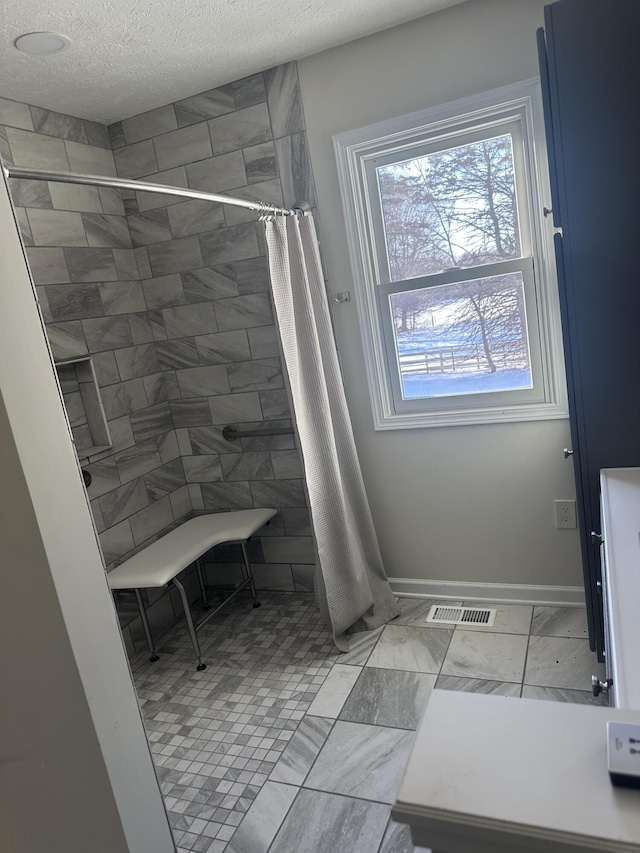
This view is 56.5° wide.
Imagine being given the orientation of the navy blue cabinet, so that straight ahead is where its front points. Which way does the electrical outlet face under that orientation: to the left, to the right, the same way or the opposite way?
to the left

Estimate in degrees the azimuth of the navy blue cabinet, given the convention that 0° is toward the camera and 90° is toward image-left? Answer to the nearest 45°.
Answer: approximately 90°

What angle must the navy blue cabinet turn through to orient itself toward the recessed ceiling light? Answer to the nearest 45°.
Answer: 0° — it already faces it

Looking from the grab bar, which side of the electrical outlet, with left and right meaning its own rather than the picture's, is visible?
right

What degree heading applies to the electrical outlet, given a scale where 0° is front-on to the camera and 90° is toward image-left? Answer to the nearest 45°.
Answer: approximately 0°

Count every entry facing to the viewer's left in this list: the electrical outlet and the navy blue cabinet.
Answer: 1

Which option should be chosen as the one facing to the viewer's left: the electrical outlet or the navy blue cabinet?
the navy blue cabinet

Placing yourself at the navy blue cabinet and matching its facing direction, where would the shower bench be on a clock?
The shower bench is roughly at 12 o'clock from the navy blue cabinet.
